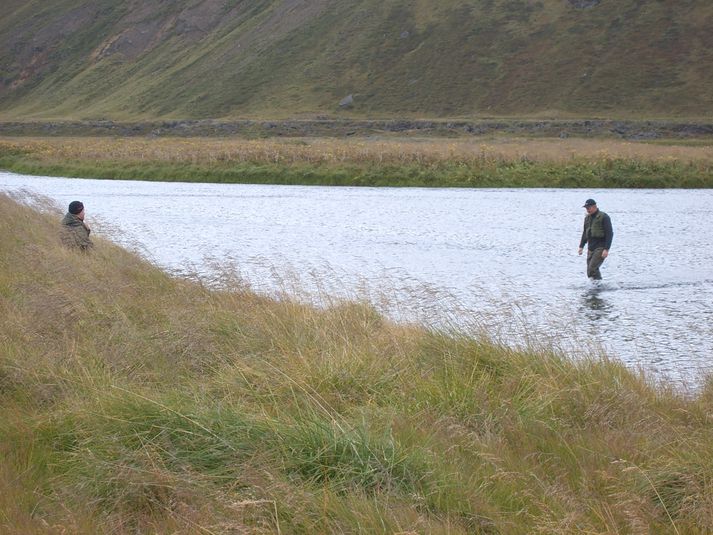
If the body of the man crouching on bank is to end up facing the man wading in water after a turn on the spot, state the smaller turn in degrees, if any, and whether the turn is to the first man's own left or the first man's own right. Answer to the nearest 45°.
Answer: approximately 45° to the first man's own right

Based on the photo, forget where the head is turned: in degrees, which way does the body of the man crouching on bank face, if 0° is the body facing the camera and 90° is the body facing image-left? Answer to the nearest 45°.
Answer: approximately 225°

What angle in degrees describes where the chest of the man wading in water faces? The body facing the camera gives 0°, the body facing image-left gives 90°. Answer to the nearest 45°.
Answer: approximately 45°
